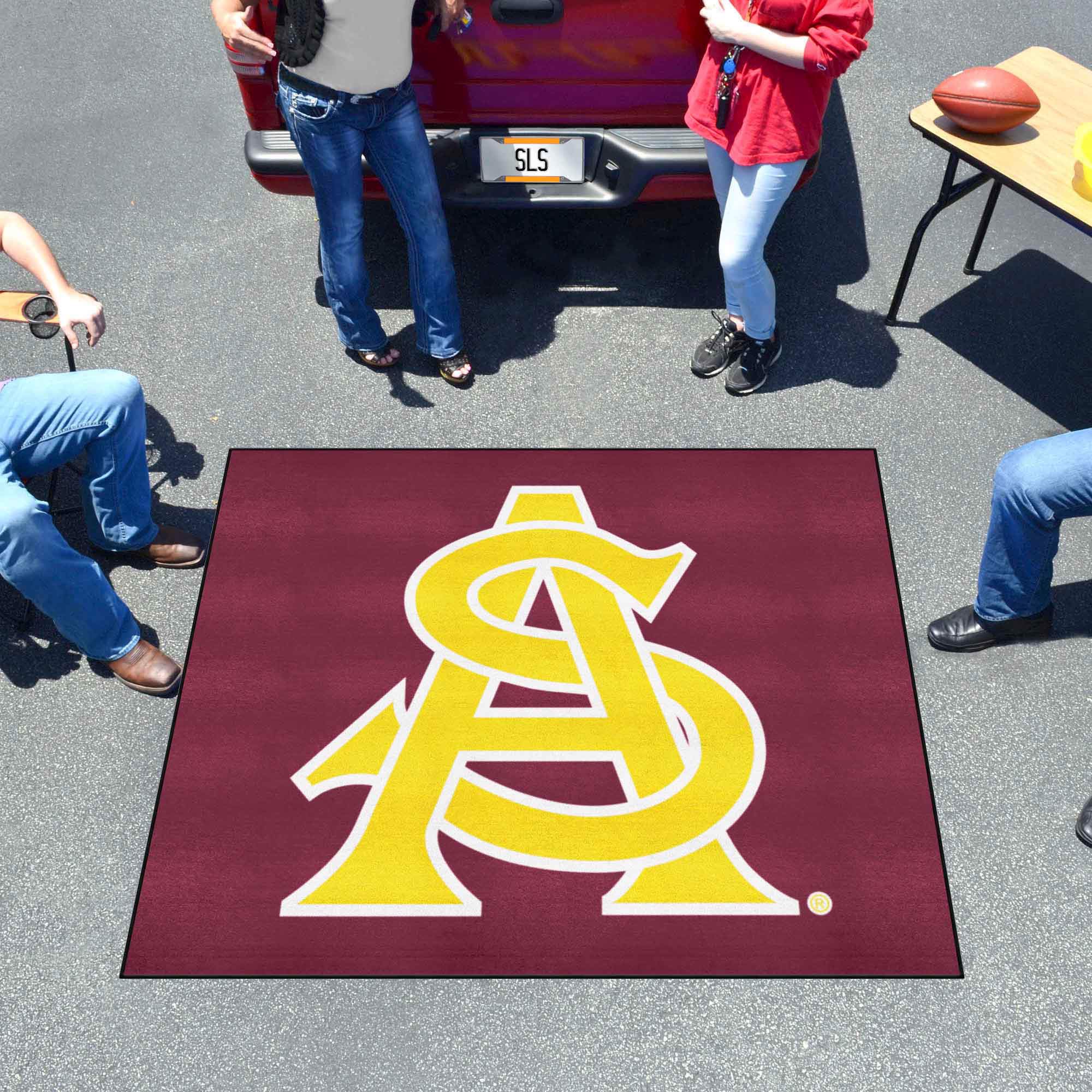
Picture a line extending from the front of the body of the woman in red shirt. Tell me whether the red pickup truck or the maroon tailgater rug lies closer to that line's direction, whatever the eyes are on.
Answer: the maroon tailgater rug

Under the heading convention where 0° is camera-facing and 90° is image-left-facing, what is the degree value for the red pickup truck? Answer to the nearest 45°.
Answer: approximately 180°

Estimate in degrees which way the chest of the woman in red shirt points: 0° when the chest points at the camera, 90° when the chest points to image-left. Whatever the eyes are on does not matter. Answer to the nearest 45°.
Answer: approximately 45°

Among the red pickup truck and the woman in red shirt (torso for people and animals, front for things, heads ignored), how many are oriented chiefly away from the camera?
1

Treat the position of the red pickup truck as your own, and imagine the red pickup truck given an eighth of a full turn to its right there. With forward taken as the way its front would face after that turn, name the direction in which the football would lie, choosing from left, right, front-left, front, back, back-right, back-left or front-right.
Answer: front-right

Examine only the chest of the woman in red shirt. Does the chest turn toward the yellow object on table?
no

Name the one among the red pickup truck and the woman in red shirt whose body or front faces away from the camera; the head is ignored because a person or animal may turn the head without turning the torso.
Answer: the red pickup truck

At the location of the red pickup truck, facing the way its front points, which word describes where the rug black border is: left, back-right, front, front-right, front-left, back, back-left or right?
back

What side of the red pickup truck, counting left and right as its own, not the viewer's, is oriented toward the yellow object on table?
right

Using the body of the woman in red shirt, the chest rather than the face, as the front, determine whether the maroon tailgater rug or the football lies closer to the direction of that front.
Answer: the maroon tailgater rug
